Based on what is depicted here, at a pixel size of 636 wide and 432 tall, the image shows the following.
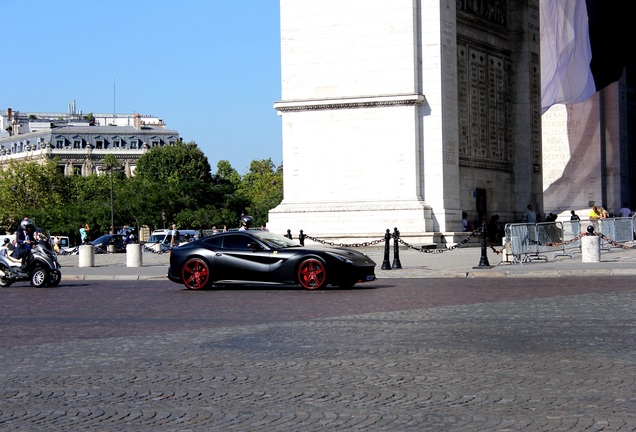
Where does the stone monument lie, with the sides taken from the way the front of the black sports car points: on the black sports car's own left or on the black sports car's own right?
on the black sports car's own left

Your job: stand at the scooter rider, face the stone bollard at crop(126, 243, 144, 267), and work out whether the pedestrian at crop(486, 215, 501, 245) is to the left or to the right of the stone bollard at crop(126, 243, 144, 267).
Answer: right

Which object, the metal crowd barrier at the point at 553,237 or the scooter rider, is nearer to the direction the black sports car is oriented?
the metal crowd barrier

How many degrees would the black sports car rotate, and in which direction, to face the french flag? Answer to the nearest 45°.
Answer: approximately 45° to its left

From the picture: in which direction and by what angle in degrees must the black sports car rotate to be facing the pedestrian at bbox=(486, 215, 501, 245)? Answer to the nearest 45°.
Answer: approximately 45° to its left

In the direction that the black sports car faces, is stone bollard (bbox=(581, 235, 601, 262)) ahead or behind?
ahead

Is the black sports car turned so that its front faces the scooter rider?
no

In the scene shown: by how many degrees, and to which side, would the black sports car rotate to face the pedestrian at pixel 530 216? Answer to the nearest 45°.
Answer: approximately 45° to its left

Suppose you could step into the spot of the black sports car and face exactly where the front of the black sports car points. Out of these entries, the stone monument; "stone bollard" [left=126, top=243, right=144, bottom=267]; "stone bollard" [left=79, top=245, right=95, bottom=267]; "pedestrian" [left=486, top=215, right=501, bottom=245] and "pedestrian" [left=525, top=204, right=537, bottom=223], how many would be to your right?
0

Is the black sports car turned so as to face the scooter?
no

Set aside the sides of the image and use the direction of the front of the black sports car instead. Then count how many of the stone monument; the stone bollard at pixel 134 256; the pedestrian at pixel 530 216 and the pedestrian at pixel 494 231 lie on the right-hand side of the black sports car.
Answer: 0

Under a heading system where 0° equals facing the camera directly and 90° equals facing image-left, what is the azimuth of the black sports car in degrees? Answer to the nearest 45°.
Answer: approximately 270°
